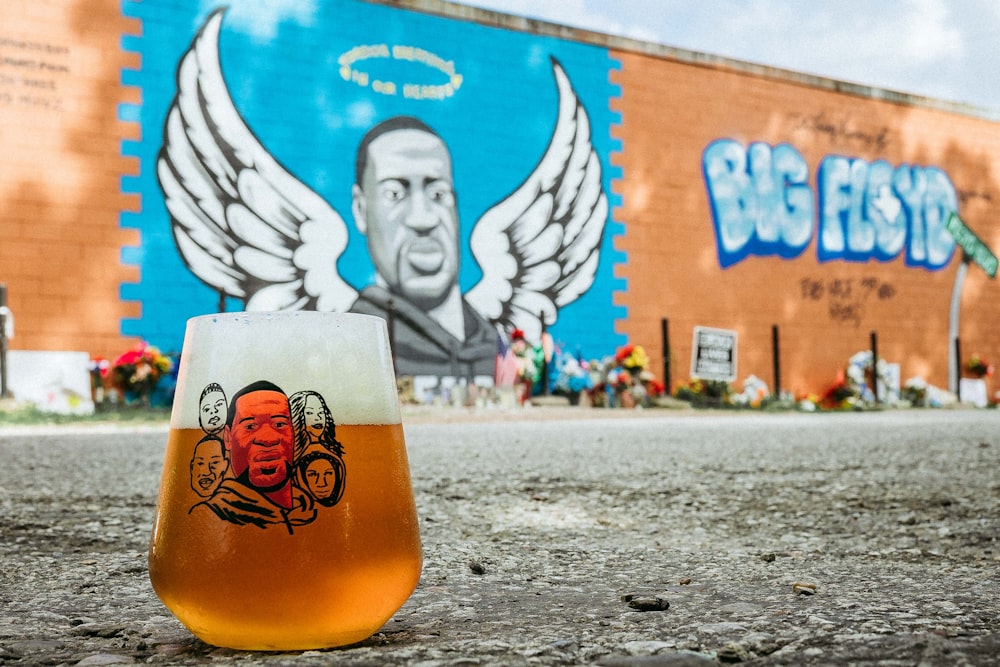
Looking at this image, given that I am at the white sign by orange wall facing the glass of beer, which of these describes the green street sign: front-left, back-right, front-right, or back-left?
back-left

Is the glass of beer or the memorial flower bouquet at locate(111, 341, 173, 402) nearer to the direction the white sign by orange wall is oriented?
the glass of beer

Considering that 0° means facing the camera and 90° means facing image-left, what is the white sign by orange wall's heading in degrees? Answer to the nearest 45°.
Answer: approximately 0°

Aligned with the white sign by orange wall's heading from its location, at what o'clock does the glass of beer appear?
The glass of beer is roughly at 12 o'clock from the white sign by orange wall.

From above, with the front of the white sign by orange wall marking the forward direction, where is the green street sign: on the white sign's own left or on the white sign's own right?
on the white sign's own left

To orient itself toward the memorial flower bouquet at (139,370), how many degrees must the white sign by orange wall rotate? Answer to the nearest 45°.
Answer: approximately 45° to its right

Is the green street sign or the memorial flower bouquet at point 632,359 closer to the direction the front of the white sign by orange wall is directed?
the memorial flower bouquet

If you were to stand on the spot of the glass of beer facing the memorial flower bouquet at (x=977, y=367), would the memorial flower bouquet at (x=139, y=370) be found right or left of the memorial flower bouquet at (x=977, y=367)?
left

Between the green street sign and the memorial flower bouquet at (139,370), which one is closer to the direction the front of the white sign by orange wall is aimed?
the memorial flower bouquet

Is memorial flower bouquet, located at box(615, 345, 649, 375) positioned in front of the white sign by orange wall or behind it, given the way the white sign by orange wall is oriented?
in front

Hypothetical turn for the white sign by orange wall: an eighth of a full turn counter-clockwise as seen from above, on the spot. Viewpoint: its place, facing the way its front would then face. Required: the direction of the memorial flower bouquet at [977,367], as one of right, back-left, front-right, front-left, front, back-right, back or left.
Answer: left
